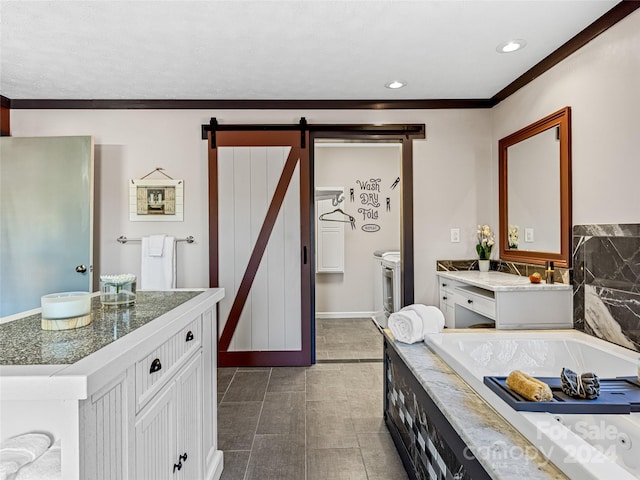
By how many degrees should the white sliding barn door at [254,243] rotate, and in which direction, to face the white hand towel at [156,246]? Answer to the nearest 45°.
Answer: approximately 90° to its right

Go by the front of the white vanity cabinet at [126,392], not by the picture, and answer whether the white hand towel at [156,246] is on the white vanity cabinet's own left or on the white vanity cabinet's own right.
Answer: on the white vanity cabinet's own left

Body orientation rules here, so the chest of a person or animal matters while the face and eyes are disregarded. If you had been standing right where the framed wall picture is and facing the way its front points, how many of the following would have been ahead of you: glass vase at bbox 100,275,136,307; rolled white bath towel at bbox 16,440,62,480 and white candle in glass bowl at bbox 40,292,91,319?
3

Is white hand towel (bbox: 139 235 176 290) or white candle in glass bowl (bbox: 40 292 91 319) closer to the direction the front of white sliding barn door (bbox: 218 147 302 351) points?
the white candle in glass bowl

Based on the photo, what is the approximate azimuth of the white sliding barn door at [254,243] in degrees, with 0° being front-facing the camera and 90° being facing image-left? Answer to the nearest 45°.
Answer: approximately 0°

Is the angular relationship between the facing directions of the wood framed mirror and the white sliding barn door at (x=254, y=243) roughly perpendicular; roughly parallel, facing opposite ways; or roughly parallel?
roughly perpendicular

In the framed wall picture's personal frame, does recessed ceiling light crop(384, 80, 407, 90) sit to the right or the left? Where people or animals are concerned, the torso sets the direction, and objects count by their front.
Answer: on its left

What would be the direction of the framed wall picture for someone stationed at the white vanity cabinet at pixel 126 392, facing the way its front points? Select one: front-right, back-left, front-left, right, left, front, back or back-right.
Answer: back-left

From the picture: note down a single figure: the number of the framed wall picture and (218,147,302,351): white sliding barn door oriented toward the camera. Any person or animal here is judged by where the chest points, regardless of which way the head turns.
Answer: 2

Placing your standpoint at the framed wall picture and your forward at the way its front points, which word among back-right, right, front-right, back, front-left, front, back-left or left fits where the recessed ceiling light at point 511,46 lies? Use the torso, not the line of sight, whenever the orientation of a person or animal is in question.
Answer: front-left

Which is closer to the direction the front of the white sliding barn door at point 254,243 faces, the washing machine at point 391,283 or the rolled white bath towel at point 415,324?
the rolled white bath towel

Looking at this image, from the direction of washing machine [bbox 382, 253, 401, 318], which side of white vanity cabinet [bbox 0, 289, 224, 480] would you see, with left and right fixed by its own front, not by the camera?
left

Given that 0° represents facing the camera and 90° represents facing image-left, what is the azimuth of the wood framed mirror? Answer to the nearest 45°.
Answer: approximately 45°
